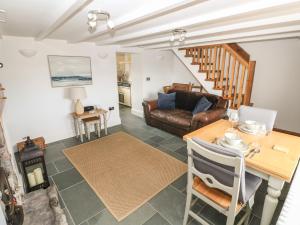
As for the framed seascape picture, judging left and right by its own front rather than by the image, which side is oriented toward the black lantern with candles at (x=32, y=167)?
front

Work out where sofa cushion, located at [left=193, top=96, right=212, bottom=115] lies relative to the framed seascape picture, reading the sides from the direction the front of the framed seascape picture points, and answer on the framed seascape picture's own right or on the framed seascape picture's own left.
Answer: on the framed seascape picture's own left

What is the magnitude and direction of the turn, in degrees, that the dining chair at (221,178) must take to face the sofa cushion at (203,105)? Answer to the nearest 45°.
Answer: approximately 45° to its left

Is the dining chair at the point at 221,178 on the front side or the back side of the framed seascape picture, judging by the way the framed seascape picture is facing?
on the front side

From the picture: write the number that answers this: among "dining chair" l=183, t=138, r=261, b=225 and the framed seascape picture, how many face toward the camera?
1

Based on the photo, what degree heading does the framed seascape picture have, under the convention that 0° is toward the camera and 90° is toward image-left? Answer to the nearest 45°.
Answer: approximately 0°

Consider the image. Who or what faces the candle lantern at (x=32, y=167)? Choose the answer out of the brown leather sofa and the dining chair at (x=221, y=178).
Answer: the brown leather sofa

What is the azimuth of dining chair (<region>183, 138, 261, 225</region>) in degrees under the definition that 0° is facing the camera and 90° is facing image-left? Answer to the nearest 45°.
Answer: approximately 225°
